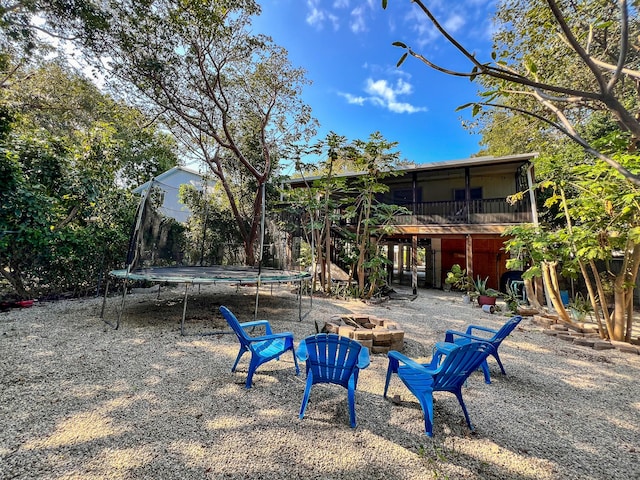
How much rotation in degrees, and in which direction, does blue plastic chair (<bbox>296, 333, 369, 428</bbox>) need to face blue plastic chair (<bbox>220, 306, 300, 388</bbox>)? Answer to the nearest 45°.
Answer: approximately 45° to its left

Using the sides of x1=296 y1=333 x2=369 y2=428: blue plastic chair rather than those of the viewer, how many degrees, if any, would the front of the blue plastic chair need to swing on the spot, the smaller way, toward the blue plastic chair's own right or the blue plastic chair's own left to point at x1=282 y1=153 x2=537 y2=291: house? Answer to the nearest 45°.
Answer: approximately 45° to the blue plastic chair's own right

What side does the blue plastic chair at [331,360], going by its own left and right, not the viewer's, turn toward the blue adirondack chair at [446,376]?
right

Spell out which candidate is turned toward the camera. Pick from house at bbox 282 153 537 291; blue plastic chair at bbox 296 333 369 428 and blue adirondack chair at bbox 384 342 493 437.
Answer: the house

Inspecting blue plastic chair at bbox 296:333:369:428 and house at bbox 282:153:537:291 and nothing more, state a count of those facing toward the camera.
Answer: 1

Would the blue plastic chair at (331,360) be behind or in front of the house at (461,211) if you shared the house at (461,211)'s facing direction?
in front

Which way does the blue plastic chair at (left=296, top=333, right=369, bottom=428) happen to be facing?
away from the camera

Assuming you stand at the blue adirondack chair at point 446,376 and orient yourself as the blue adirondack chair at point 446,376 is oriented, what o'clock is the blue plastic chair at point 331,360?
The blue plastic chair is roughly at 10 o'clock from the blue adirondack chair.

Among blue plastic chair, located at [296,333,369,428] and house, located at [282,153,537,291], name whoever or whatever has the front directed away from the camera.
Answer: the blue plastic chair

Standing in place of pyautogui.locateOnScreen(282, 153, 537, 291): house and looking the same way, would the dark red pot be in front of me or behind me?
in front

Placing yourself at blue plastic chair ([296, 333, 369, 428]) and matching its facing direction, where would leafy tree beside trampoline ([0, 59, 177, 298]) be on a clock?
The leafy tree beside trampoline is roughly at 10 o'clock from the blue plastic chair.

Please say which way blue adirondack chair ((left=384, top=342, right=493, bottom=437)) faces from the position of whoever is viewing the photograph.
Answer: facing away from the viewer and to the left of the viewer

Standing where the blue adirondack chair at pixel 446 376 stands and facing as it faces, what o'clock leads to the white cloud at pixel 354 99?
The white cloud is roughly at 1 o'clock from the blue adirondack chair.

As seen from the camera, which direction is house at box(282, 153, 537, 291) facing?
toward the camera
